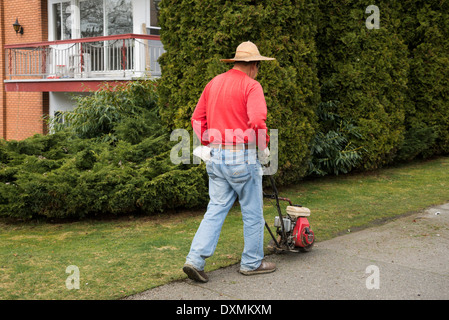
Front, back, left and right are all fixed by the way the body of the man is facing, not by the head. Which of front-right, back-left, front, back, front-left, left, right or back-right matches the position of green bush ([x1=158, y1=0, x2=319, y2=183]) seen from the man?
front-left

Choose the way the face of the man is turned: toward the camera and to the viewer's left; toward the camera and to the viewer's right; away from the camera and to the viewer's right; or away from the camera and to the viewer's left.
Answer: away from the camera and to the viewer's right

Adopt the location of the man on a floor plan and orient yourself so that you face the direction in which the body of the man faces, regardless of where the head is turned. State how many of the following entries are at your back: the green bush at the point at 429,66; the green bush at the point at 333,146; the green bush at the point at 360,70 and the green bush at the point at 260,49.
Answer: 0

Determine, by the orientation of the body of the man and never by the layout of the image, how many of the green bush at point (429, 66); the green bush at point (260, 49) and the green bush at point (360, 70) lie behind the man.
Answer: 0

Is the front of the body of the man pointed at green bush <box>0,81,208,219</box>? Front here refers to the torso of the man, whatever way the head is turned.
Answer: no

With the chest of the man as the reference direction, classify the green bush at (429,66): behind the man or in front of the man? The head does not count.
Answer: in front

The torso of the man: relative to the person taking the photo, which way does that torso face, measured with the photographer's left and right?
facing away from the viewer and to the right of the viewer
